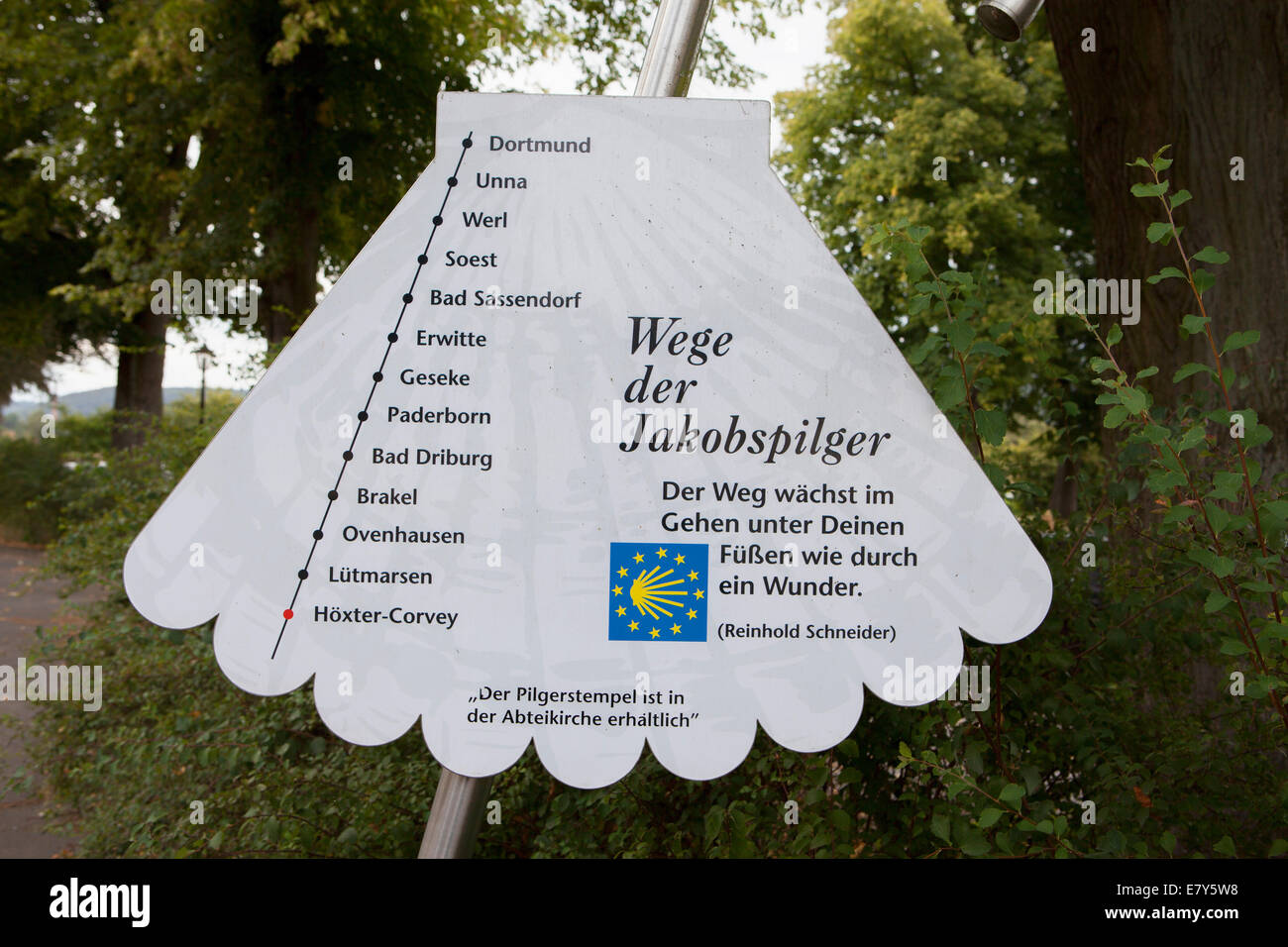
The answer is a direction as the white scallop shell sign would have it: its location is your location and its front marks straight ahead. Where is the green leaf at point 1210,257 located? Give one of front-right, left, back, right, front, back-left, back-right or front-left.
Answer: left

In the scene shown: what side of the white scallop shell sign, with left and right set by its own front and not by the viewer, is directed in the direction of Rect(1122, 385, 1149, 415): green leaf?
left

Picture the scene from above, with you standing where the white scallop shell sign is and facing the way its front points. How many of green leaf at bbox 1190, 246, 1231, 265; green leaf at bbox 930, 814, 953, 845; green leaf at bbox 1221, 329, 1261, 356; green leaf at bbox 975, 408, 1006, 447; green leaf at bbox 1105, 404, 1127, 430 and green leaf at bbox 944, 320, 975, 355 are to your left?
6

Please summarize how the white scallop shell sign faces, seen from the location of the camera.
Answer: facing the viewer

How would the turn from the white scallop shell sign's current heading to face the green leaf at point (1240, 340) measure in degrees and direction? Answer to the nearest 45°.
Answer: approximately 90° to its left

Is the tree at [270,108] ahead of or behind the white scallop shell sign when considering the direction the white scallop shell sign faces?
behind

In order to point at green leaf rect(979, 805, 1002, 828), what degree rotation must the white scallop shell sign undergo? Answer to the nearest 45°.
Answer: approximately 90° to its left

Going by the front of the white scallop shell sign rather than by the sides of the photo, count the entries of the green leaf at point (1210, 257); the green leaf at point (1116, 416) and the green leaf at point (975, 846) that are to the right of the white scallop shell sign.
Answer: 0

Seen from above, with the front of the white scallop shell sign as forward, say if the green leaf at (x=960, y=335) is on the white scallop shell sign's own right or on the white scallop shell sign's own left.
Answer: on the white scallop shell sign's own left

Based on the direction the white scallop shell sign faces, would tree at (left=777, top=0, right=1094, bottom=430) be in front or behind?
behind
